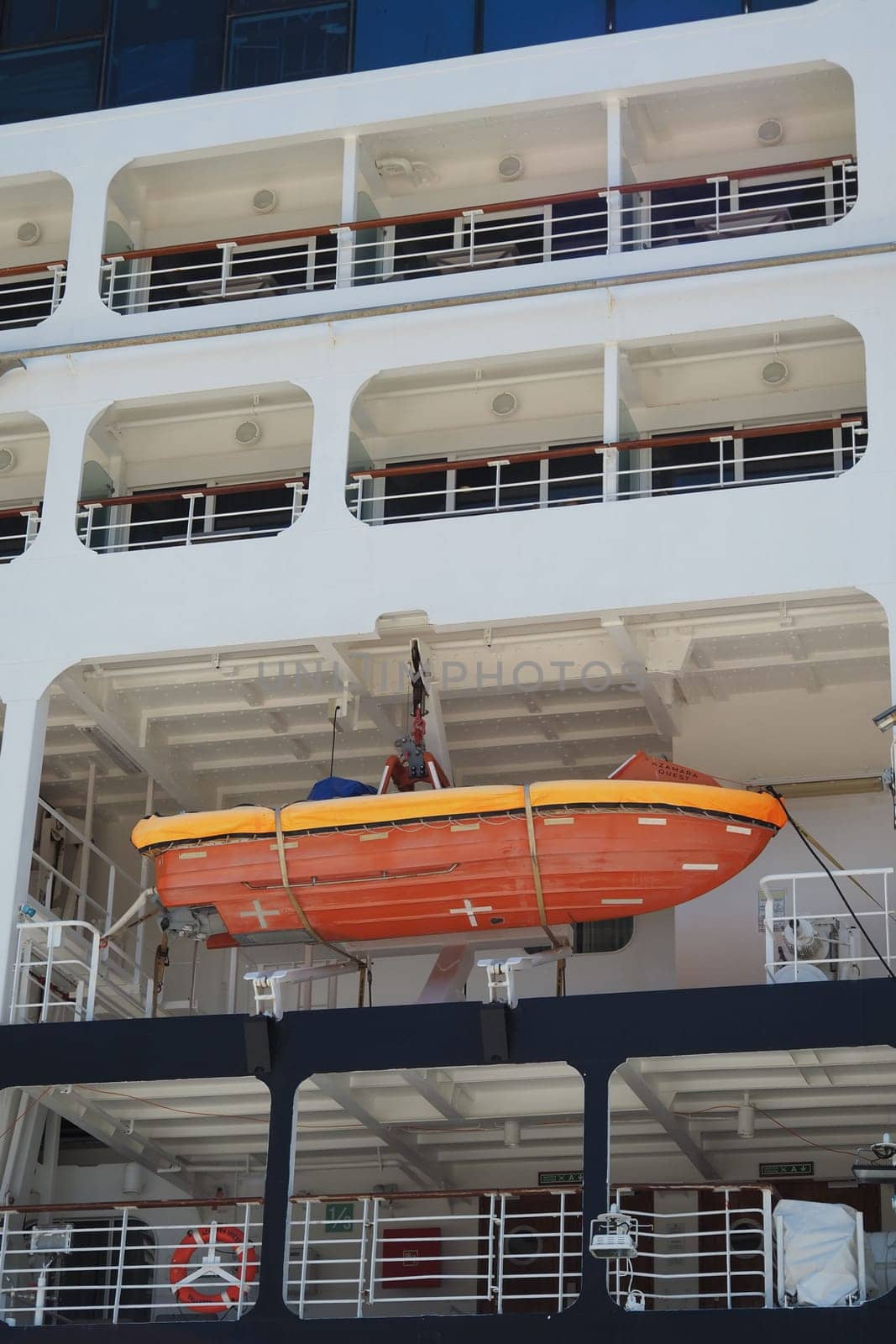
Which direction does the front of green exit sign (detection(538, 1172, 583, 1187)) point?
toward the camera

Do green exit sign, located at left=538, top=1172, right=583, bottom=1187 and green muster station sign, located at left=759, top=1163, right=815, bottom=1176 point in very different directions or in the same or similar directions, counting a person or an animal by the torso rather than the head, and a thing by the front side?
same or similar directions

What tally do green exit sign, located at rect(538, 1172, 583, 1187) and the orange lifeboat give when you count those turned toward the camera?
1

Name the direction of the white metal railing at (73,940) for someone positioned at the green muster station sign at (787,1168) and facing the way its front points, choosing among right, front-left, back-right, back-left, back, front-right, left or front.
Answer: right

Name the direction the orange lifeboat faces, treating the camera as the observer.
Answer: facing to the right of the viewer

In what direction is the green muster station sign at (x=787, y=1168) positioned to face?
toward the camera

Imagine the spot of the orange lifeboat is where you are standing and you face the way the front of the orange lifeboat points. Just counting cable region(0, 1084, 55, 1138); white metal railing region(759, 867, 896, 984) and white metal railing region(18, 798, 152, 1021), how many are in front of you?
1

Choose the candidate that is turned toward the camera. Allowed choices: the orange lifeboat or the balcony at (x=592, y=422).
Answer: the balcony

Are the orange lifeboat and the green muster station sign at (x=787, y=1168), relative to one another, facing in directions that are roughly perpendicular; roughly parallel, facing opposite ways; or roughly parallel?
roughly perpendicular
